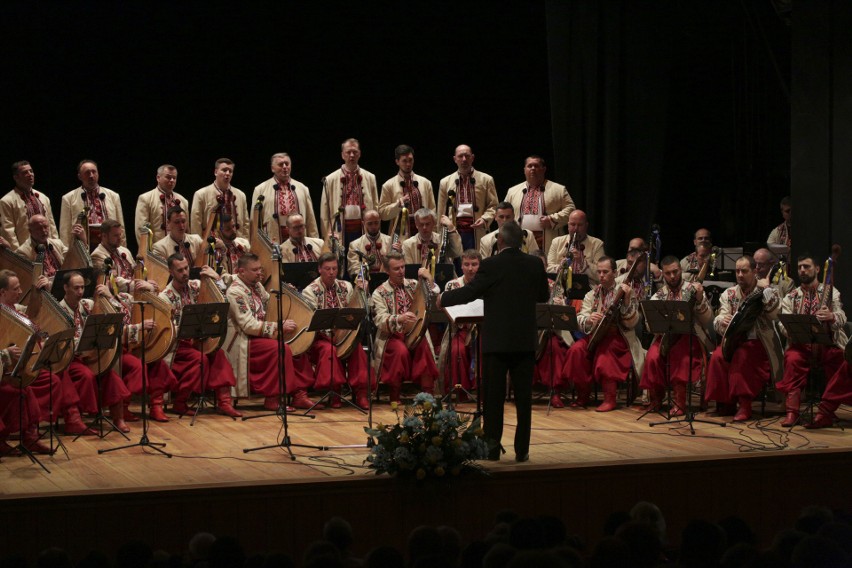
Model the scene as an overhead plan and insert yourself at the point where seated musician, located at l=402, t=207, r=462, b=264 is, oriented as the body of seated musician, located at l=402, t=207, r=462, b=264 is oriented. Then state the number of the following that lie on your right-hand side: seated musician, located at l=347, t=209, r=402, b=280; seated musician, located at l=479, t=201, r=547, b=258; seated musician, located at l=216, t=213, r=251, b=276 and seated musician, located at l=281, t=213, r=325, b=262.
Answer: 3

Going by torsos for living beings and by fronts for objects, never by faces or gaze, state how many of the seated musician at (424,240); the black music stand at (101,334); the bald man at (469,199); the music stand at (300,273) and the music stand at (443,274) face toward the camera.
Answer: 2

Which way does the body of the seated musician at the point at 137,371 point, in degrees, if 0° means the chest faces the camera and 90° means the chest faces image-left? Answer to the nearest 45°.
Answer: approximately 315°

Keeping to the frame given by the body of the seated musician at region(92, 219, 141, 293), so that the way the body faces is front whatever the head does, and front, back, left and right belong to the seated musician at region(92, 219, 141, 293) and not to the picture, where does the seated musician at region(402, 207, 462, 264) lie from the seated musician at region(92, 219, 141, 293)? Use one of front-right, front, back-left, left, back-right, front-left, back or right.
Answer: front-left

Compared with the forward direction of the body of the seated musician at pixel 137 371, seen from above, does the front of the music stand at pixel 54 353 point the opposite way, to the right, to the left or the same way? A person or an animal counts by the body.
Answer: the opposite way

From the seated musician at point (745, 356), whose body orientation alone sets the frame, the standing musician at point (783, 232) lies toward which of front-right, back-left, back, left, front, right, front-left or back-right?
back-right

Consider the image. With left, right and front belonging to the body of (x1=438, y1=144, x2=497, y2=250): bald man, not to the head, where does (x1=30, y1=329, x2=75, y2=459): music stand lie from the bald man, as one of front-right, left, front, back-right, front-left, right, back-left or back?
front-right

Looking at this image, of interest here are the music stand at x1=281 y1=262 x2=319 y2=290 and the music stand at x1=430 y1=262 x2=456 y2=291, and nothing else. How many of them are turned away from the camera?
2

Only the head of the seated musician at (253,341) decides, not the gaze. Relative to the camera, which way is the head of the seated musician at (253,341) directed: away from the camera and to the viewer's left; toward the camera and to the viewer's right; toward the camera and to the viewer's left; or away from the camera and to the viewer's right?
toward the camera and to the viewer's right

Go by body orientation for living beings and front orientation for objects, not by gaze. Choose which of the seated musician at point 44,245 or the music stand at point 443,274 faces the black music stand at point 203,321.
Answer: the seated musician

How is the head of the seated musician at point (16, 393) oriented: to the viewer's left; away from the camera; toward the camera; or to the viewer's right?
to the viewer's right

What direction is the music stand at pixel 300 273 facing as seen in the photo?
away from the camera
